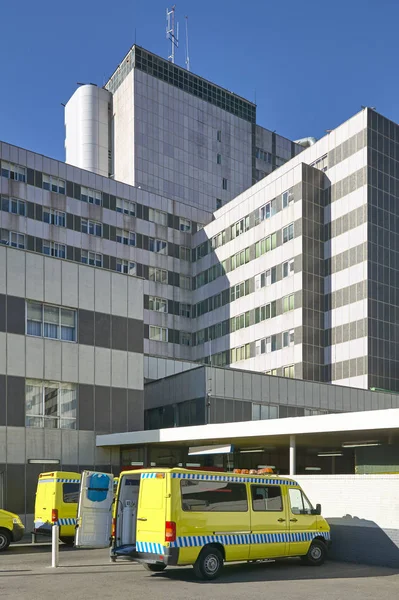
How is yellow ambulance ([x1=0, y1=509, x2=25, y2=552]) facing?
to the viewer's right

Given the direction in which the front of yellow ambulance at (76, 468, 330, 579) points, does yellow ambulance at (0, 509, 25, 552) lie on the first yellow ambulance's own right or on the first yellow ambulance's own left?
on the first yellow ambulance's own left

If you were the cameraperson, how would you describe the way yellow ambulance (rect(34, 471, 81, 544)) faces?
facing away from the viewer and to the right of the viewer

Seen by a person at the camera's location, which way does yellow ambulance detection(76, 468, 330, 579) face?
facing away from the viewer and to the right of the viewer
